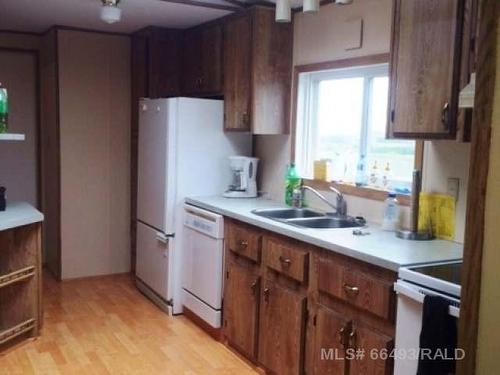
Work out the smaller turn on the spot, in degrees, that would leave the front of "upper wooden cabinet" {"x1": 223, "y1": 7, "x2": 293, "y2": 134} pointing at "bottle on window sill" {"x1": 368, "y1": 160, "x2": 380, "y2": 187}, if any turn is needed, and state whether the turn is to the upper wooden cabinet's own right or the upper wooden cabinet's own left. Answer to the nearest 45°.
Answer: approximately 90° to the upper wooden cabinet's own left

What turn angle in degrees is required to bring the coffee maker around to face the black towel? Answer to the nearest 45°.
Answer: approximately 45° to its left

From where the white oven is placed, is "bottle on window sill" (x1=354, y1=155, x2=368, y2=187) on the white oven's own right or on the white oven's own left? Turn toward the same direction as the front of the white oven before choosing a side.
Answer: on the white oven's own right

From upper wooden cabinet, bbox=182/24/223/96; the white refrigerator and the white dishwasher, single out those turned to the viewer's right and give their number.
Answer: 0

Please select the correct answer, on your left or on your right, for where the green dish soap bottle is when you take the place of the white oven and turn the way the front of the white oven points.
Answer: on your right

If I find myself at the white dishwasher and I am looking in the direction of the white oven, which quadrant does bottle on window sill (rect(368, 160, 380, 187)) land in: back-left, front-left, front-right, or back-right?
front-left

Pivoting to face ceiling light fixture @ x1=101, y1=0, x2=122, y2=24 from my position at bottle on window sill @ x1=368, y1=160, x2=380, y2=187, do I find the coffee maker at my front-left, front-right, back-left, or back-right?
front-right

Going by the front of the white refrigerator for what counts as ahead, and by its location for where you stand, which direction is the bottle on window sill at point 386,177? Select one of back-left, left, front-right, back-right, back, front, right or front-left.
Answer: left

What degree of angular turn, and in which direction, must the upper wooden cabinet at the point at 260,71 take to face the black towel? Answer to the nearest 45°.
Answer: approximately 45° to its left

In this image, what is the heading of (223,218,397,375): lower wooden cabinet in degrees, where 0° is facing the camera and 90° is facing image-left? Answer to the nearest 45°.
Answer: approximately 45°

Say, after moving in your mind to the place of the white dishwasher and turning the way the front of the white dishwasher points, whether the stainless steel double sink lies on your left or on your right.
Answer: on your left

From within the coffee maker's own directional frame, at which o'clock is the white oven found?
The white oven is roughly at 10 o'clock from the coffee maker.

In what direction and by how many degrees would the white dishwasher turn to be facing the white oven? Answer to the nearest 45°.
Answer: approximately 90° to its left

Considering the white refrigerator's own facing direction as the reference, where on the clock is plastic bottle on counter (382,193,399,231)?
The plastic bottle on counter is roughly at 9 o'clock from the white refrigerator.
